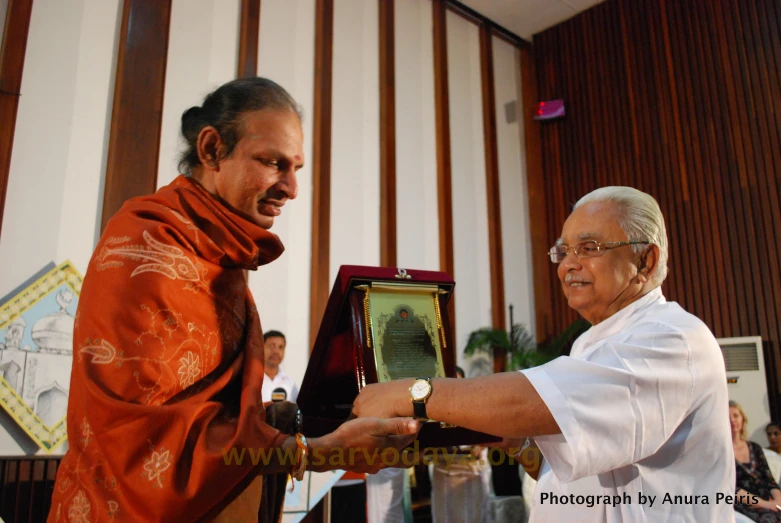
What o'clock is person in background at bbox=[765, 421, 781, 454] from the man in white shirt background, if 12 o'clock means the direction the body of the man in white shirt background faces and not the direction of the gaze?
The person in background is roughly at 9 o'clock from the man in white shirt background.

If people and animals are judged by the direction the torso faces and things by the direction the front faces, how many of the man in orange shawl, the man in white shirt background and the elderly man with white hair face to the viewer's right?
1

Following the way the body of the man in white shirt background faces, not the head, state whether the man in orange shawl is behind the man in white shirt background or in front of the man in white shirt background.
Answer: in front

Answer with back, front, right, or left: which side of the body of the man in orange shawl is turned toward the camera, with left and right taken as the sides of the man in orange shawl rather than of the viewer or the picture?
right

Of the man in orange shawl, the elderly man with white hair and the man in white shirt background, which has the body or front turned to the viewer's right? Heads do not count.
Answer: the man in orange shawl

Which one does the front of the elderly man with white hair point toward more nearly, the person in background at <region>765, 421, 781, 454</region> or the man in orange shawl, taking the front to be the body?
the man in orange shawl

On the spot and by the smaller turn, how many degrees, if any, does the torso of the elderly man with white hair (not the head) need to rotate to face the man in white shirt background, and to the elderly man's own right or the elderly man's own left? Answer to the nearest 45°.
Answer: approximately 45° to the elderly man's own right

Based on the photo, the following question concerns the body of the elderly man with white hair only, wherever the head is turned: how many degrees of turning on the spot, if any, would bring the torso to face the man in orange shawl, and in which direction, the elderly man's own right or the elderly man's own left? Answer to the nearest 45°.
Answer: approximately 45° to the elderly man's own left

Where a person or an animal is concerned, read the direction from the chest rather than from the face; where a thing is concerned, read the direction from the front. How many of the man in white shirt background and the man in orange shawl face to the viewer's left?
0

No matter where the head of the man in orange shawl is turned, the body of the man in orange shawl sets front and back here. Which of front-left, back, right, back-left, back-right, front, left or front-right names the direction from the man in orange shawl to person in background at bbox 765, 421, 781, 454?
front-left

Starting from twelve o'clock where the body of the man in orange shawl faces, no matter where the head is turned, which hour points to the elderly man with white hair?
The elderly man with white hair is roughly at 12 o'clock from the man in orange shawl.

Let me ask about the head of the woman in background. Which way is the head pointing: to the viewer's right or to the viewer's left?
to the viewer's left

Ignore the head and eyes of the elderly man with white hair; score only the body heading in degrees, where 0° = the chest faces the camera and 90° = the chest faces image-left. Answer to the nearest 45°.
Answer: approximately 90°
